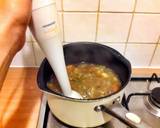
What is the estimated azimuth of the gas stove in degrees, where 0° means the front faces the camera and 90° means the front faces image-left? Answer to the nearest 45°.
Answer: approximately 0°
